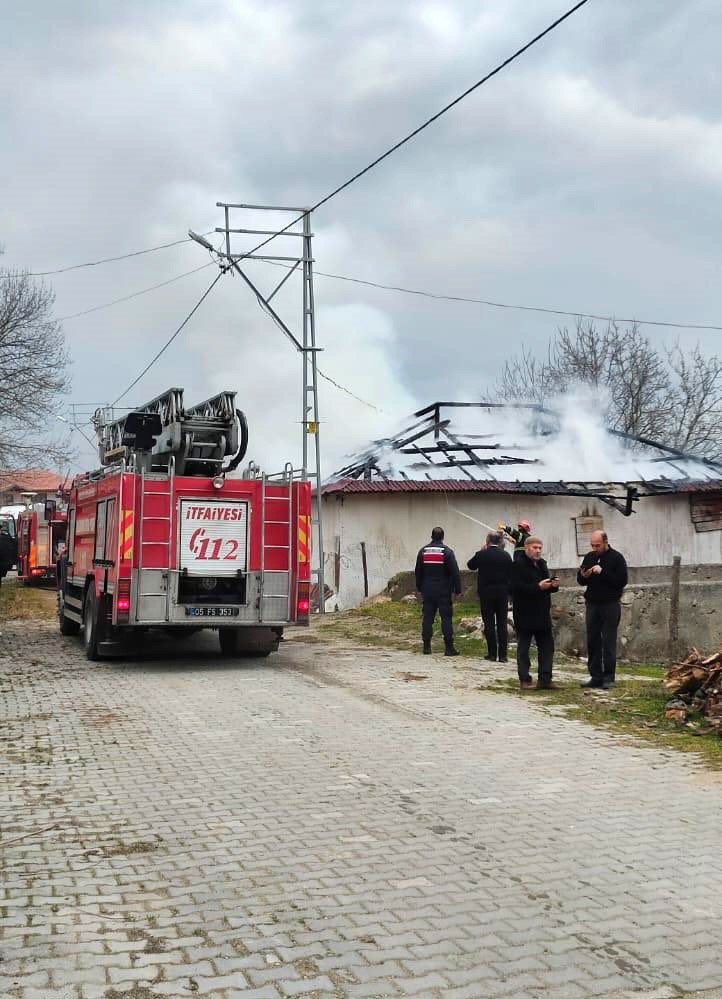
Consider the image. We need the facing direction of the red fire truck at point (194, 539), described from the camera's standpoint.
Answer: facing away from the viewer

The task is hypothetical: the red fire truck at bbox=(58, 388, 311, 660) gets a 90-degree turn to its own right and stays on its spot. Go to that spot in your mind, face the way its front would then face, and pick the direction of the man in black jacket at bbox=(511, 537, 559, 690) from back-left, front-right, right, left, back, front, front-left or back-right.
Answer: front-right

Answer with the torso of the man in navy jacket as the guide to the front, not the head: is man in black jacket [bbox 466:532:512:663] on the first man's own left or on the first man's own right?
on the first man's own right

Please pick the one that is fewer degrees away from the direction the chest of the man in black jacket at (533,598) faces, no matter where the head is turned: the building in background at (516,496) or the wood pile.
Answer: the wood pile

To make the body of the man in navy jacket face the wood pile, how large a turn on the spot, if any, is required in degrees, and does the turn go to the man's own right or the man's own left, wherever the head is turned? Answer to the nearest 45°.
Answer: approximately 135° to the man's own right

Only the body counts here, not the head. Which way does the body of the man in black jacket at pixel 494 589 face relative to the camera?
away from the camera

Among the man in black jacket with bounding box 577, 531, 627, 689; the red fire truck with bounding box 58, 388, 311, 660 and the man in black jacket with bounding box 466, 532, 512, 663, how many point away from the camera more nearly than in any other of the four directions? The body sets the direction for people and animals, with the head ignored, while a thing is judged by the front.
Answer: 2

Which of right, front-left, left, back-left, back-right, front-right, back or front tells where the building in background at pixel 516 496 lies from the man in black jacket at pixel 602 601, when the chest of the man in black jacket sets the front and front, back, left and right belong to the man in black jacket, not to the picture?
back-right

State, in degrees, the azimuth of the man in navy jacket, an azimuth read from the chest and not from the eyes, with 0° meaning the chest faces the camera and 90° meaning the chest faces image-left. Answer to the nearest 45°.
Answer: approximately 180°

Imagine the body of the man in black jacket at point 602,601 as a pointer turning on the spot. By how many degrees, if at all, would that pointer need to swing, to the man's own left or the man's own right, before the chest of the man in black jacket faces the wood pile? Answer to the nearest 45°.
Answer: approximately 90° to the man's own left

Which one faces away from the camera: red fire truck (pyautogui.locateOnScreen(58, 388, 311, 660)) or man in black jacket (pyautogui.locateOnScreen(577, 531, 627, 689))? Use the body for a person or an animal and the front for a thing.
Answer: the red fire truck
